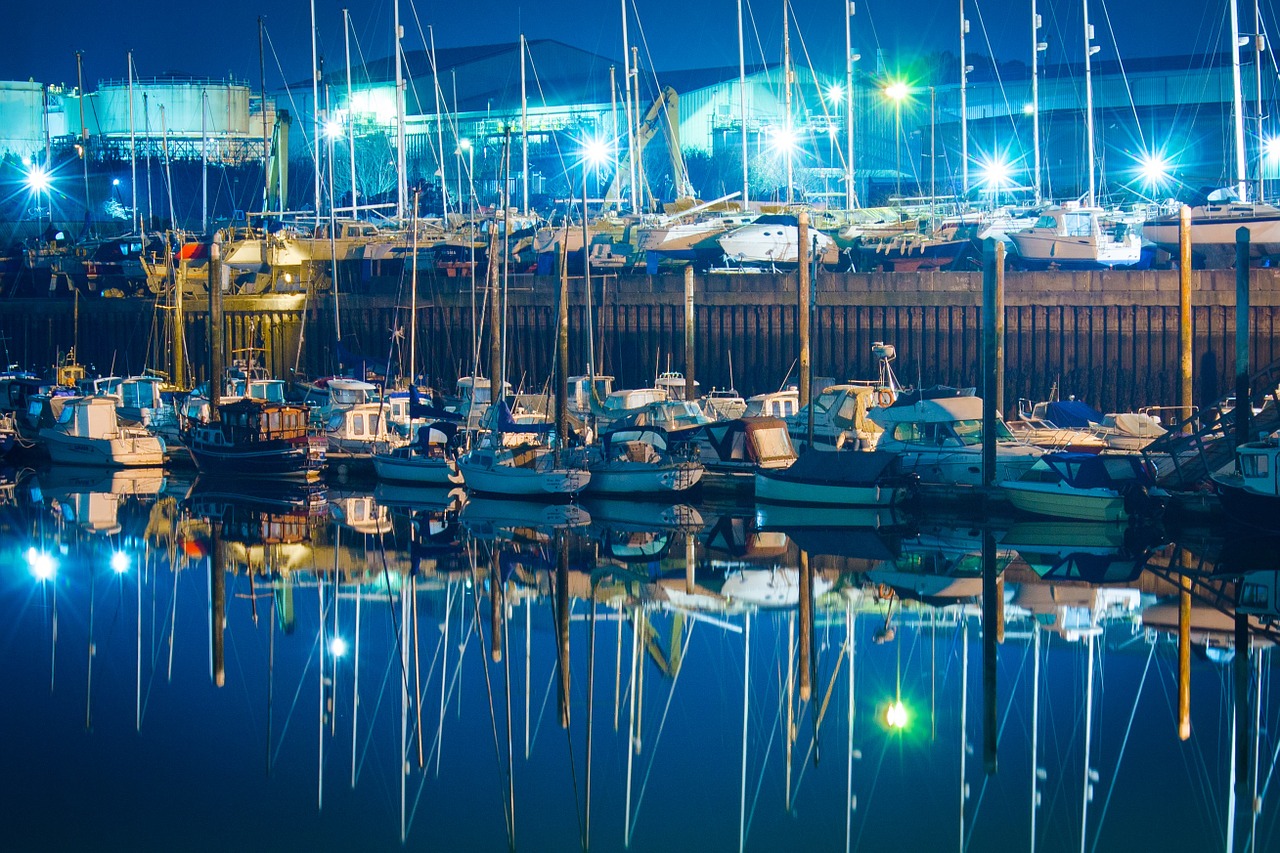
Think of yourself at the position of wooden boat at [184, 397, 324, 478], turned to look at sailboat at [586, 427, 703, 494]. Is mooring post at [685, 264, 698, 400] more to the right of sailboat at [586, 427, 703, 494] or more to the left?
left

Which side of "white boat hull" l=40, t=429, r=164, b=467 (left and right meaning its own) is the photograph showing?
left

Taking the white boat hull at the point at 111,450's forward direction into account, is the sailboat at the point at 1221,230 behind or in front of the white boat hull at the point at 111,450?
behind

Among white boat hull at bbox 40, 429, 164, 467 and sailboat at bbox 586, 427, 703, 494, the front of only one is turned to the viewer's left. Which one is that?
the white boat hull

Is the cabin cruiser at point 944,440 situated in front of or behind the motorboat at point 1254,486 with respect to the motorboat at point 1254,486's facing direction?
in front

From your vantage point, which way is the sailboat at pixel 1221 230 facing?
to the viewer's right

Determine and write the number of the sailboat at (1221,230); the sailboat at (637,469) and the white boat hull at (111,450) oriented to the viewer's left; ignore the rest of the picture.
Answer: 2

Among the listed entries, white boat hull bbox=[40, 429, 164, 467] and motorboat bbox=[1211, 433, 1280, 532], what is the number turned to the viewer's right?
0

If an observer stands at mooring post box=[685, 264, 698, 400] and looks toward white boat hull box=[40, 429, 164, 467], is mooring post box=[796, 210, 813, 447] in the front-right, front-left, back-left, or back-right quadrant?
back-left

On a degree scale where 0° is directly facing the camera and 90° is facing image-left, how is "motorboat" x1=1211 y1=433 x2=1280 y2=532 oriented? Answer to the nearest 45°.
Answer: approximately 90°

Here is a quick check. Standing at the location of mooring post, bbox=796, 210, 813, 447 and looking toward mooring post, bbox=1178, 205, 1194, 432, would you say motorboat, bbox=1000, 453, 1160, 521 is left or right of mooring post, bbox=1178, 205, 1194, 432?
right

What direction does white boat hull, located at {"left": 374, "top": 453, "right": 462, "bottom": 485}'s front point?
to the viewer's left

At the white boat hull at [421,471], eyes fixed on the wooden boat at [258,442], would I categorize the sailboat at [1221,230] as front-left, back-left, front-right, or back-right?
back-right
